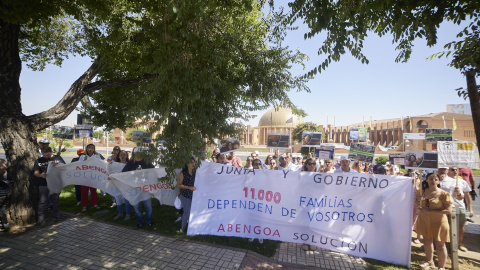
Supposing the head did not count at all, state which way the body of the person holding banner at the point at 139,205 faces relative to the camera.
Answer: toward the camera

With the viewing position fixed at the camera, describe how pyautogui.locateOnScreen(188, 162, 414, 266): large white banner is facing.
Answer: facing the viewer

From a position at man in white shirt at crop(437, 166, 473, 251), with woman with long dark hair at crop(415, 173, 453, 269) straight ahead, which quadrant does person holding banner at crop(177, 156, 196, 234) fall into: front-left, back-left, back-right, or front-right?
front-right

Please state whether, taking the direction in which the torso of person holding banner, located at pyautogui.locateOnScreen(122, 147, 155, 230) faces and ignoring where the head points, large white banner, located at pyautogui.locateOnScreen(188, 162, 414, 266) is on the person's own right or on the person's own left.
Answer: on the person's own left

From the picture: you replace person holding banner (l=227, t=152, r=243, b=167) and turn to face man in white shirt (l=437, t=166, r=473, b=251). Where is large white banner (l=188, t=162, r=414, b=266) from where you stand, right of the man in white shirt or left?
right

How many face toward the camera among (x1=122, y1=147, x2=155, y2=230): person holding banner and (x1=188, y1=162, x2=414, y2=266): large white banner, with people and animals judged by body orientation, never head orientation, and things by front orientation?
2

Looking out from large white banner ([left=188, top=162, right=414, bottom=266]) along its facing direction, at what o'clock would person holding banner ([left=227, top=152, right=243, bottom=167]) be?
The person holding banner is roughly at 5 o'clock from the large white banner.

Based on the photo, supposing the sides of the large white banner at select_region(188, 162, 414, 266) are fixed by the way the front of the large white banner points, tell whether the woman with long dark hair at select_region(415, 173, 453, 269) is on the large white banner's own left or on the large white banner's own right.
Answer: on the large white banner's own left

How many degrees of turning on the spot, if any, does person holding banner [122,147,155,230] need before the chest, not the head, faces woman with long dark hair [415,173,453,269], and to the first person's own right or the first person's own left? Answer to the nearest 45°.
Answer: approximately 45° to the first person's own left
